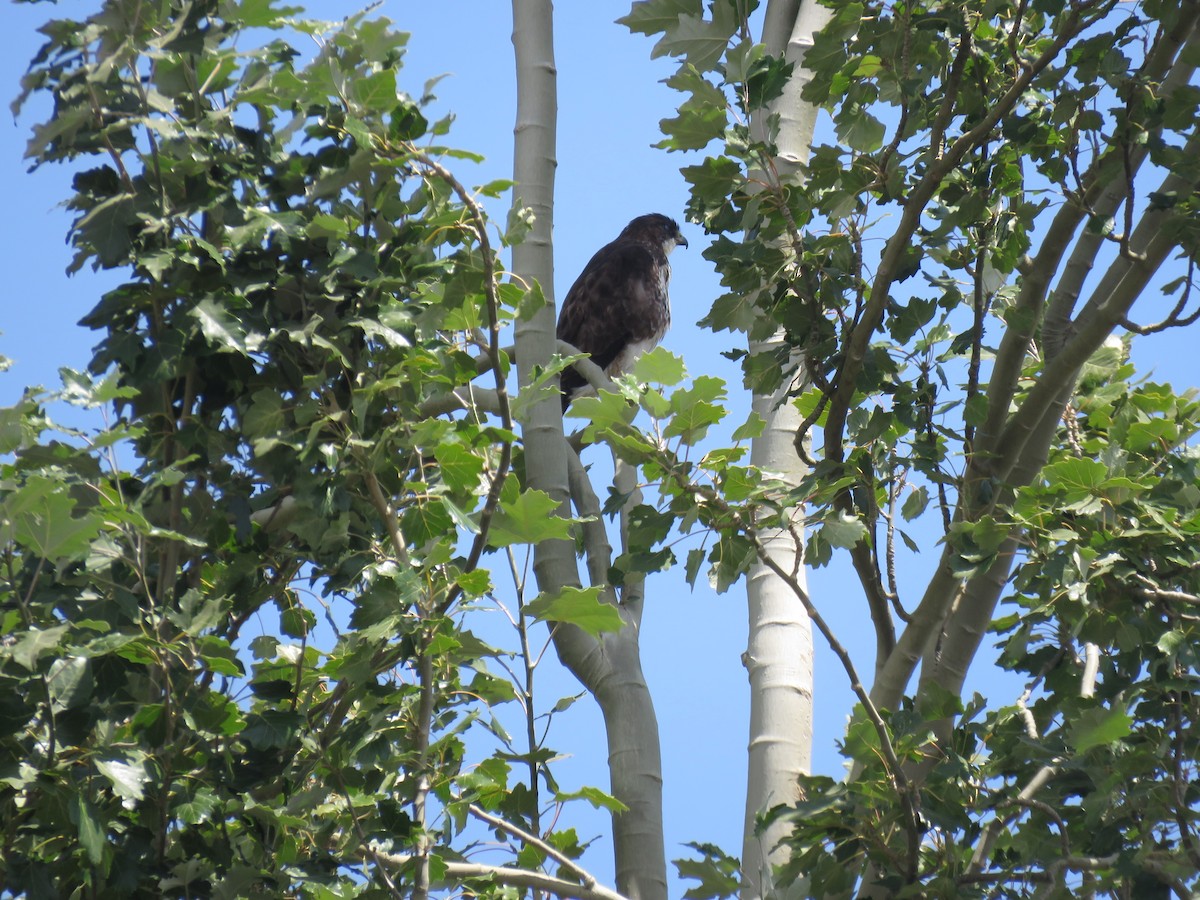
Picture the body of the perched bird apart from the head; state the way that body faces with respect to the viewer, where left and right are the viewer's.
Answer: facing to the right of the viewer
